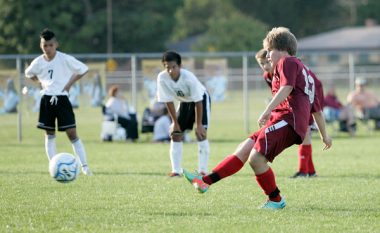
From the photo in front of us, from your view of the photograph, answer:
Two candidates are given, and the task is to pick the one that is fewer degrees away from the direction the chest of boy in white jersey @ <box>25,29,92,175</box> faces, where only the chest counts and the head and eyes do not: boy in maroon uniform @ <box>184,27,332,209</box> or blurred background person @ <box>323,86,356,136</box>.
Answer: the boy in maroon uniform

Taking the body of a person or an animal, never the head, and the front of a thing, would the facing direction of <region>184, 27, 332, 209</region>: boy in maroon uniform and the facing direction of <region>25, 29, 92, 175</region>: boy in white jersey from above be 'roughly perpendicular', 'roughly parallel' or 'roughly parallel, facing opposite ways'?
roughly perpendicular

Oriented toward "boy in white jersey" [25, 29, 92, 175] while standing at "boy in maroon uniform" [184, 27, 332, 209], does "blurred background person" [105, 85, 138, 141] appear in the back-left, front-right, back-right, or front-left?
front-right

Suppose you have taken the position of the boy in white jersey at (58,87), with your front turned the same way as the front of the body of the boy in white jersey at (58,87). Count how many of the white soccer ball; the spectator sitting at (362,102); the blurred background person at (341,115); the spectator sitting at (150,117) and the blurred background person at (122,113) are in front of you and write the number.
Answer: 1

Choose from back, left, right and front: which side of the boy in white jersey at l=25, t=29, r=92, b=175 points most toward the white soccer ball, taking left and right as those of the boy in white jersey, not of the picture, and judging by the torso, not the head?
front

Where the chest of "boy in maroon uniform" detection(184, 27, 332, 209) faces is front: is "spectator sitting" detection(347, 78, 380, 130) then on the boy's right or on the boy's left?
on the boy's right

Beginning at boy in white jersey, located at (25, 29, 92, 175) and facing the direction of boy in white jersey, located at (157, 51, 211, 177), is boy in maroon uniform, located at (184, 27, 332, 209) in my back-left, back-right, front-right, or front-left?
front-right

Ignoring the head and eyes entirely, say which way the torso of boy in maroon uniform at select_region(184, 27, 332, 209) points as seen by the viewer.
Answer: to the viewer's left

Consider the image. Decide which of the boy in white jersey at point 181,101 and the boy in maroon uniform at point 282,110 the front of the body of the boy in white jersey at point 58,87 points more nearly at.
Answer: the boy in maroon uniform

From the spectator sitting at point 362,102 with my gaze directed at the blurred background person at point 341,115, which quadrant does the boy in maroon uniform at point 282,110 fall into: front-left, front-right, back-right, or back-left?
front-left

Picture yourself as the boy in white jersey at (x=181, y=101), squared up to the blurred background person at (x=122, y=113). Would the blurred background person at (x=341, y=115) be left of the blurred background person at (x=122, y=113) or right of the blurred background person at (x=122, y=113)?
right

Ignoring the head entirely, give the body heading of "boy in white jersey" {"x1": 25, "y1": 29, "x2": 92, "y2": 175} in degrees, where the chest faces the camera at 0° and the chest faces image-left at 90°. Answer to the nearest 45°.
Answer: approximately 0°

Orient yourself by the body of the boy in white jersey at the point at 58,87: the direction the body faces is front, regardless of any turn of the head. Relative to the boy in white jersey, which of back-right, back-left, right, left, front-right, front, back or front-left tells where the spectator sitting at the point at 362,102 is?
back-left

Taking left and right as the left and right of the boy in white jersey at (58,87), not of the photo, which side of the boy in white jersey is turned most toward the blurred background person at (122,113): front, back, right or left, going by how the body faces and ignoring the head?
back

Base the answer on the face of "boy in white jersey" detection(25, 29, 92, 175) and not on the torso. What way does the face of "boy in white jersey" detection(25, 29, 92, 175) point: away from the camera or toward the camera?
toward the camera

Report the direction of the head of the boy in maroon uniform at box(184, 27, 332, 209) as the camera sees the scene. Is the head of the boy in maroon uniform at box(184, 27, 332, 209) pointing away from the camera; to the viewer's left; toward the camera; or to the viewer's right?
to the viewer's left

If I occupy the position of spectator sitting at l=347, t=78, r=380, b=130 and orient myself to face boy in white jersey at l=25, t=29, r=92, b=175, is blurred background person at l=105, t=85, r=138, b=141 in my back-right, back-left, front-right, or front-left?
front-right

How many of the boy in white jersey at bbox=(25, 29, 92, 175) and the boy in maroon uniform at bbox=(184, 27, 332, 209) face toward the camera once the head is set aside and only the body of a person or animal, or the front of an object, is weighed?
1

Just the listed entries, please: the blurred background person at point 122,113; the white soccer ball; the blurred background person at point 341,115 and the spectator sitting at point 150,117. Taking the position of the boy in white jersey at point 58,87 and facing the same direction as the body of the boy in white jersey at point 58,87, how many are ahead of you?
1

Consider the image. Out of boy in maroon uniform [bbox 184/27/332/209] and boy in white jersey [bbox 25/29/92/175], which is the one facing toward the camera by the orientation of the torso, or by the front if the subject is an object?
the boy in white jersey
